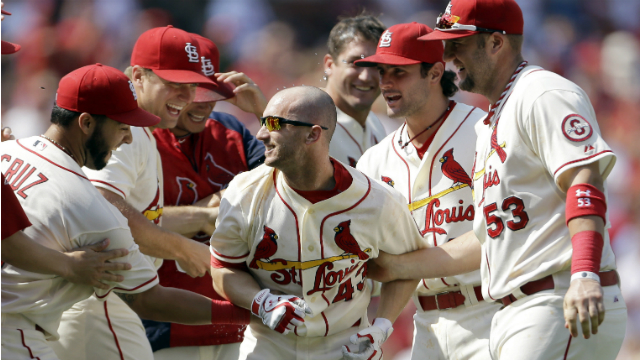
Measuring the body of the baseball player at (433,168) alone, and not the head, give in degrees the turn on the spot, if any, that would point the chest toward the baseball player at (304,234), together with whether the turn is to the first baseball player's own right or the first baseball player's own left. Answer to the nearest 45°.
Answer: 0° — they already face them

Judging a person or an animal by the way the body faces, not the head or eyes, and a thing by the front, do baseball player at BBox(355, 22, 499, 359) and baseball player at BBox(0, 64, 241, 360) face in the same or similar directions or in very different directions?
very different directions

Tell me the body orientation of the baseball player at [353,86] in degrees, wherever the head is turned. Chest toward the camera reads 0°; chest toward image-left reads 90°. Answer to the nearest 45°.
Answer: approximately 315°

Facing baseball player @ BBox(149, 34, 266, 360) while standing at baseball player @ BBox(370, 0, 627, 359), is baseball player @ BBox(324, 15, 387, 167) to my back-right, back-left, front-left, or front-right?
front-right

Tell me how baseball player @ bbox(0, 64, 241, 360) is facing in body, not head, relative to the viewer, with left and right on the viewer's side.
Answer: facing away from the viewer and to the right of the viewer

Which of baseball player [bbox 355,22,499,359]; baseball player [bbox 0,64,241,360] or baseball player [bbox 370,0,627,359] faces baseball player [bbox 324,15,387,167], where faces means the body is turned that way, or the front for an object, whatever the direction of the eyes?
baseball player [bbox 0,64,241,360]

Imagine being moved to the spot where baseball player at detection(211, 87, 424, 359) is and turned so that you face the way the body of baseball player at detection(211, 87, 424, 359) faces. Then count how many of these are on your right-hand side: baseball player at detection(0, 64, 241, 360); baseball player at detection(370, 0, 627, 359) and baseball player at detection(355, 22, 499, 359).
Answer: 1

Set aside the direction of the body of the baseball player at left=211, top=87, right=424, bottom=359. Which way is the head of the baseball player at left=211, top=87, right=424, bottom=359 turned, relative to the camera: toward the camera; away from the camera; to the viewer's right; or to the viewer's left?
to the viewer's left

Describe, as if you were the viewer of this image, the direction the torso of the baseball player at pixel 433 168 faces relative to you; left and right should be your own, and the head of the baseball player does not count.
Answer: facing the viewer and to the left of the viewer

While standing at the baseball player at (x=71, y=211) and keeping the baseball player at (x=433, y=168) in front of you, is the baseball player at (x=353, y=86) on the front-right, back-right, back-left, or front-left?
front-left

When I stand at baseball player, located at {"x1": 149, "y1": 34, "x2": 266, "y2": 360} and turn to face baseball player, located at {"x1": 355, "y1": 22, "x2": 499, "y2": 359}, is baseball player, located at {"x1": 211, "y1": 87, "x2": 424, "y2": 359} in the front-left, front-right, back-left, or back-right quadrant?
front-right

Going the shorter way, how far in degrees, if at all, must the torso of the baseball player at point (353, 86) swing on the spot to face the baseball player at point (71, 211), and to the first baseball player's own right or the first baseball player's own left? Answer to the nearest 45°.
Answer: approximately 90° to the first baseball player's own right

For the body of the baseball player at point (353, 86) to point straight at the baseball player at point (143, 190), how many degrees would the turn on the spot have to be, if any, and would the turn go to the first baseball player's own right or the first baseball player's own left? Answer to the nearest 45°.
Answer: approximately 90° to the first baseball player's own right

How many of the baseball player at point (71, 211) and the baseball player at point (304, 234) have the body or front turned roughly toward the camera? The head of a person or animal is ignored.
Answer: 1

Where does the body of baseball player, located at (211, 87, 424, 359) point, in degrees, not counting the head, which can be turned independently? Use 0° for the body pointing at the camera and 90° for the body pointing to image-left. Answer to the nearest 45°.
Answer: approximately 0°

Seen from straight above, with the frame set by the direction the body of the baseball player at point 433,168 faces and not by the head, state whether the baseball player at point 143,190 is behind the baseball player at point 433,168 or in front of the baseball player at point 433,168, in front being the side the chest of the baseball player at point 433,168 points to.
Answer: in front
